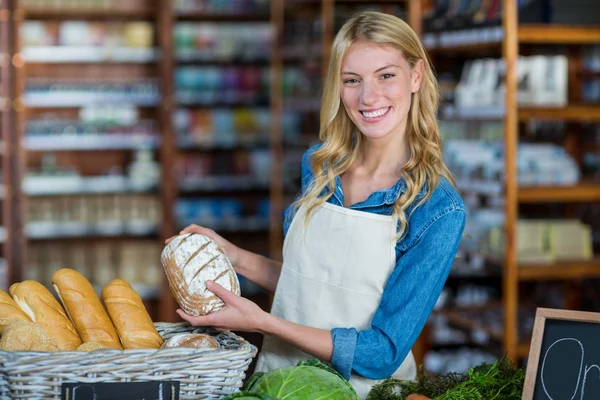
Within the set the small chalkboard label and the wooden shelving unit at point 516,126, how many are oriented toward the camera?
2

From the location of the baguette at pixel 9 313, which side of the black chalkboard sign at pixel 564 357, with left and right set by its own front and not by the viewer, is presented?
right

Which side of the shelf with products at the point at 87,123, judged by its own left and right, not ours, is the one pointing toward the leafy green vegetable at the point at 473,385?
front

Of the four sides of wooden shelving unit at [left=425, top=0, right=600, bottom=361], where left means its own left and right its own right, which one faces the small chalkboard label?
front

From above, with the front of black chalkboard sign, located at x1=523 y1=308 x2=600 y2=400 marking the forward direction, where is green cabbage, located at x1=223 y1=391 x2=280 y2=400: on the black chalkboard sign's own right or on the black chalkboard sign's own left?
on the black chalkboard sign's own right

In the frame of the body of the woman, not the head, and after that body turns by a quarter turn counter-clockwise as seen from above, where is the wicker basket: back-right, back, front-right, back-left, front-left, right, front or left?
right

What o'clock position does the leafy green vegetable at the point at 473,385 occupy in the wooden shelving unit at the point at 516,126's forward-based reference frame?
The leafy green vegetable is roughly at 12 o'clock from the wooden shelving unit.

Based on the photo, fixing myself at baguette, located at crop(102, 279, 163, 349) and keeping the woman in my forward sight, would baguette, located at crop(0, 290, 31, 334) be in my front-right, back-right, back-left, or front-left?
back-left

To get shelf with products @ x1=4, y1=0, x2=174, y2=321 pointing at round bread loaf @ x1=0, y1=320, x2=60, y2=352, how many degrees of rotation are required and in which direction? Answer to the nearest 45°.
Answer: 0° — it already faces it
